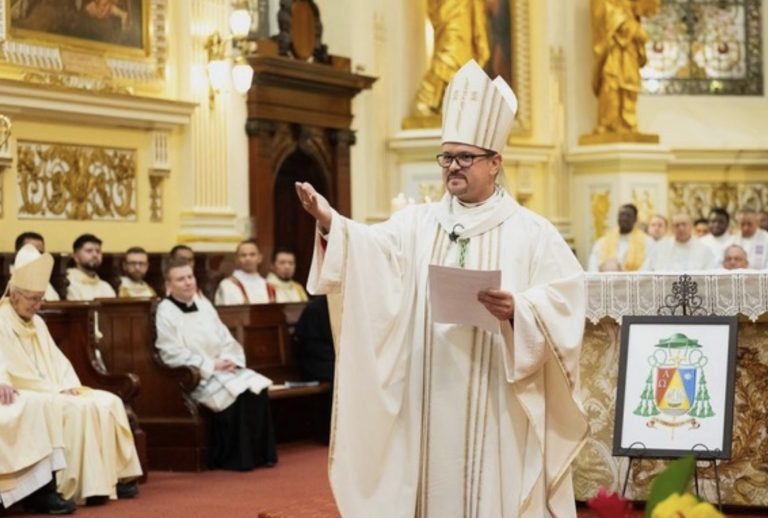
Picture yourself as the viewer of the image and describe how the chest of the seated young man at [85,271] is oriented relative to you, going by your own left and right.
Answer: facing the viewer and to the right of the viewer

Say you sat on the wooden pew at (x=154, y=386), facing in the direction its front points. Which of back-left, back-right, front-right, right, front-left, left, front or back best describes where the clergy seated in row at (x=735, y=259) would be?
front-left

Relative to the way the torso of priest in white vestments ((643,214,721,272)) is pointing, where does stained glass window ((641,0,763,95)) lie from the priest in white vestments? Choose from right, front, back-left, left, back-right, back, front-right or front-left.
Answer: back

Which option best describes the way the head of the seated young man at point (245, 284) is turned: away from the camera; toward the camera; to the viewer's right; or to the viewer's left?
toward the camera

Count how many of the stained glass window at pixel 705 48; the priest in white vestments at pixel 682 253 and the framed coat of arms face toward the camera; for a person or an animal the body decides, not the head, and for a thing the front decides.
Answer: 3

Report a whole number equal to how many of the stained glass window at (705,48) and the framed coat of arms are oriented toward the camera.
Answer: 2

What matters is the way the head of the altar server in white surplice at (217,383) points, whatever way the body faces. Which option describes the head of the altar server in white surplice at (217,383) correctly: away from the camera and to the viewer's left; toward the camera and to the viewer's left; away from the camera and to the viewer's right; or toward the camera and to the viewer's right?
toward the camera and to the viewer's right

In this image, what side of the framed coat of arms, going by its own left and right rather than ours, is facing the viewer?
front

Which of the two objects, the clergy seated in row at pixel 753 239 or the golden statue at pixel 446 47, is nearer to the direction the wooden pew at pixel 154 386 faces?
the clergy seated in row

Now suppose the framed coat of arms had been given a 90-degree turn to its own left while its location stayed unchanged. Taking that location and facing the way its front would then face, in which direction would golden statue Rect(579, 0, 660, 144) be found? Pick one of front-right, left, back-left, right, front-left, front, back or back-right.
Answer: left

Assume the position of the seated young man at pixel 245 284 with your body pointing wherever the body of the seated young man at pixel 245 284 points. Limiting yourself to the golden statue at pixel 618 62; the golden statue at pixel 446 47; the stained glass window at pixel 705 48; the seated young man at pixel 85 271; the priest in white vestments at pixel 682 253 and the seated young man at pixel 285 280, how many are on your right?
1

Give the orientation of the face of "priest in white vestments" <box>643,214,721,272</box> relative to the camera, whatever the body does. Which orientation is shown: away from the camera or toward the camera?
toward the camera

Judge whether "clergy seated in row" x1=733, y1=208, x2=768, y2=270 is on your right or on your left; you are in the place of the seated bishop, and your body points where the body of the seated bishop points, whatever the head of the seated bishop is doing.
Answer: on your left
